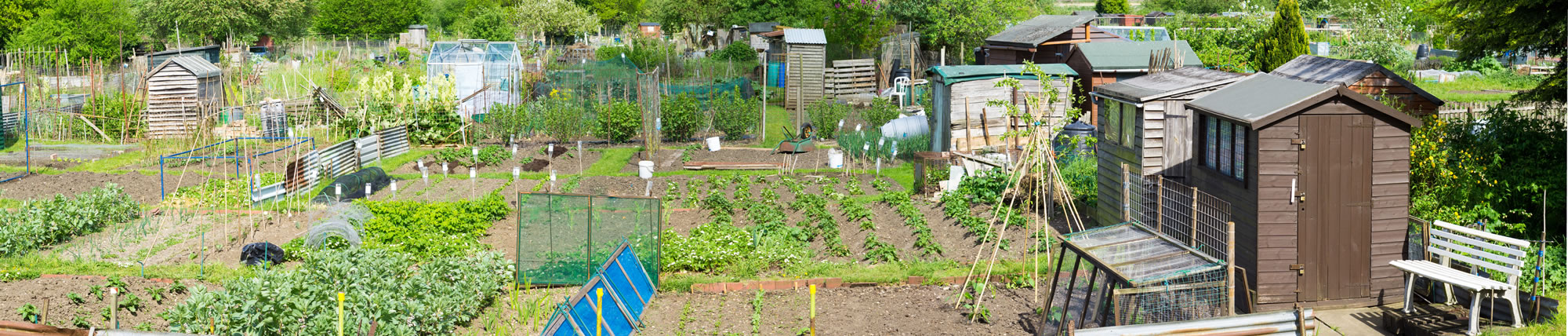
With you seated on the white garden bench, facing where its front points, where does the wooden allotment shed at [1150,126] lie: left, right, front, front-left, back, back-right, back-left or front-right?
right

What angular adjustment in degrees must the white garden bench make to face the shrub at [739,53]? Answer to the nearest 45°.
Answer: approximately 90° to its right

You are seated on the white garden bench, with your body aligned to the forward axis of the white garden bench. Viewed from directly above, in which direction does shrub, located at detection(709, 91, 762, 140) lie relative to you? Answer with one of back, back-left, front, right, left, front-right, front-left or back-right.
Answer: right

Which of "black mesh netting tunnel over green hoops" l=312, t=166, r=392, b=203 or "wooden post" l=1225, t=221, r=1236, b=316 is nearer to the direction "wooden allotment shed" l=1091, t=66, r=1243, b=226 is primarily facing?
the wooden post

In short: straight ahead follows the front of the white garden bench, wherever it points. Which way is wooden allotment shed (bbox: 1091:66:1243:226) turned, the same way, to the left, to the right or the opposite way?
to the left

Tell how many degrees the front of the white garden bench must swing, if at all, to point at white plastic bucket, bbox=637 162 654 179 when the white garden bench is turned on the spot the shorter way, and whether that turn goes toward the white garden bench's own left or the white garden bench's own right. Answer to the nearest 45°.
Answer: approximately 90° to the white garden bench's own right

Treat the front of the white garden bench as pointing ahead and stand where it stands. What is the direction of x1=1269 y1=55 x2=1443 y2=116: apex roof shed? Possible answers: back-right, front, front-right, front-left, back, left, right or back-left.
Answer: back-right

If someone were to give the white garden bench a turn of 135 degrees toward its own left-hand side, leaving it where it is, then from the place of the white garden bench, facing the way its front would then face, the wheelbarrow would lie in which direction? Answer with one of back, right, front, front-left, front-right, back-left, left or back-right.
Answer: back-left

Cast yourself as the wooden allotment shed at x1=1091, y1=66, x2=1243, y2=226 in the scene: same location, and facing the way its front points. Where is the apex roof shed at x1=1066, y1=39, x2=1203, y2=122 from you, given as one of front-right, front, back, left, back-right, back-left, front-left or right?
back-left

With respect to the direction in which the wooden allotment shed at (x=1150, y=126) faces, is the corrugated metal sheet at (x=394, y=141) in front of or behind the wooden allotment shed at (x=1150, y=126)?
behind

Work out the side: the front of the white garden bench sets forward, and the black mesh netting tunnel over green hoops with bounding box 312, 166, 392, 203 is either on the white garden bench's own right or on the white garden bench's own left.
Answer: on the white garden bench's own right

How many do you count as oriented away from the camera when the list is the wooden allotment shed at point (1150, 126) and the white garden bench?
0

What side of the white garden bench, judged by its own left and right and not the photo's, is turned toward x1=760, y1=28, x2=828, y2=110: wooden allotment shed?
right

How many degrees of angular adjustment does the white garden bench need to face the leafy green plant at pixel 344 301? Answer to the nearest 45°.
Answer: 0° — it already faces it
